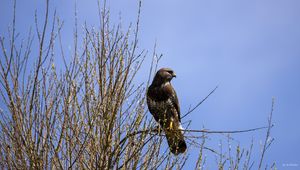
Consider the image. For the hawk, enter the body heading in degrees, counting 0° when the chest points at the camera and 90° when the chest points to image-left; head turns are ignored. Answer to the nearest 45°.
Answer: approximately 45°
